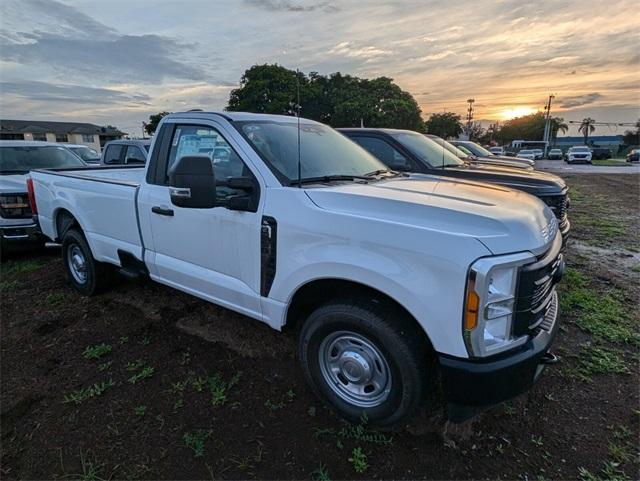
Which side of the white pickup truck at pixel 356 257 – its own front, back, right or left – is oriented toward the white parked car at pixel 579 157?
left

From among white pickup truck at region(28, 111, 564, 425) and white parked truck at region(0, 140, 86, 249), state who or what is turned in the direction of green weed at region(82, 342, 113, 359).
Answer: the white parked truck

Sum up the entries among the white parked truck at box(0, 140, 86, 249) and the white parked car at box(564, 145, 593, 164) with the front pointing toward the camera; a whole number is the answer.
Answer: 2

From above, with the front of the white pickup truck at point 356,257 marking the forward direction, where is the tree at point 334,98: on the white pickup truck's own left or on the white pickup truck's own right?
on the white pickup truck's own left

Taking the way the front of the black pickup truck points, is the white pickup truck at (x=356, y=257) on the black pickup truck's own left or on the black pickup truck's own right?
on the black pickup truck's own right

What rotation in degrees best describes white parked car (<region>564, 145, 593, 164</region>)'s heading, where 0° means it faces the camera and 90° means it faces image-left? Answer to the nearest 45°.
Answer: approximately 0°

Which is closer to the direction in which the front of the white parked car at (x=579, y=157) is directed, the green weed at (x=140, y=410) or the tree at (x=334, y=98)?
the green weed

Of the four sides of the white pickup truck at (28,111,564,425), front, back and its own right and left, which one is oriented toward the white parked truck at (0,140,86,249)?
back

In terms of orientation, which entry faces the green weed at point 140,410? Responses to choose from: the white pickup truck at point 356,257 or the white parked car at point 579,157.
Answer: the white parked car
